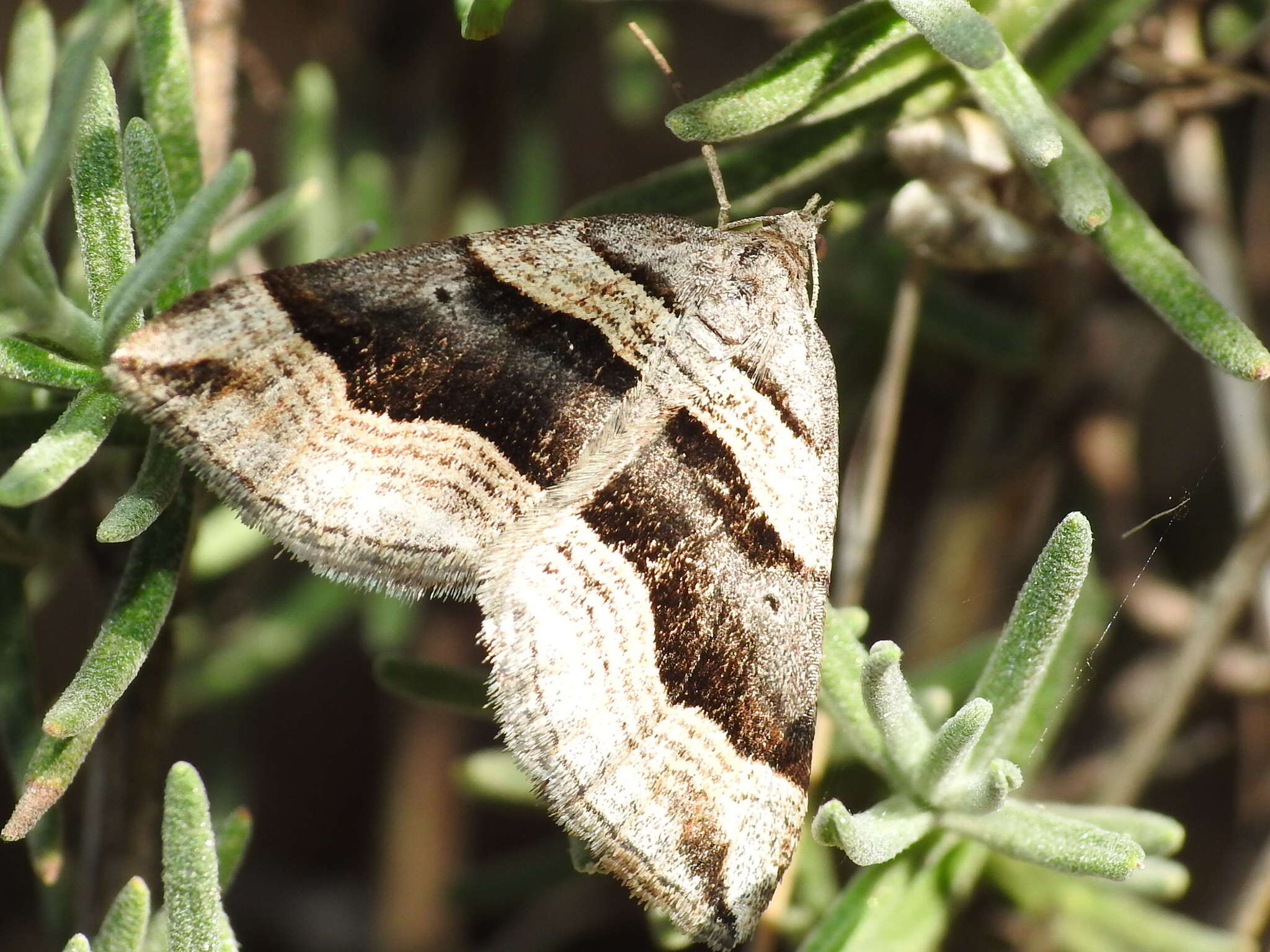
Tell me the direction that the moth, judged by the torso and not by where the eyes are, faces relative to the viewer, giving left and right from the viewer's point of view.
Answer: facing away from the viewer and to the right of the viewer
